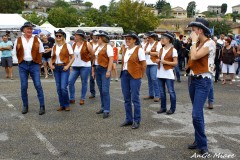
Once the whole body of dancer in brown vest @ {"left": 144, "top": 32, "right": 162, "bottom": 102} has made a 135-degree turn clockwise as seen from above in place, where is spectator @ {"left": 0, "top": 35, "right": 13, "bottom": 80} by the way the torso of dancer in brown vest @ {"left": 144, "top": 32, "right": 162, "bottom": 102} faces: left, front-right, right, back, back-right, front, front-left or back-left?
front-left

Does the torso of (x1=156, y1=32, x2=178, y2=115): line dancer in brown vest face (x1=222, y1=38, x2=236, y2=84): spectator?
no

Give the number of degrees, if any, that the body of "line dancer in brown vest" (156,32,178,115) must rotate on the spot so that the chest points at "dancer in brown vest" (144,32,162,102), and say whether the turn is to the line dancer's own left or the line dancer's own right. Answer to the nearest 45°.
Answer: approximately 135° to the line dancer's own right

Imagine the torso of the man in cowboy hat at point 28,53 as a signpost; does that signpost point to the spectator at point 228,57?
no

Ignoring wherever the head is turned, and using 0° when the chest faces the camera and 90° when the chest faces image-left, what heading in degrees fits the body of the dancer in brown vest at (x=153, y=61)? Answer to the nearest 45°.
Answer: approximately 45°

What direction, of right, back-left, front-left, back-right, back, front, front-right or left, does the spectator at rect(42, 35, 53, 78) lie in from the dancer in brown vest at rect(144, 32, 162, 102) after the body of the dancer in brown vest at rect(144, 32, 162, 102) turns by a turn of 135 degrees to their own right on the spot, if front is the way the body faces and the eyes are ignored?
front-left

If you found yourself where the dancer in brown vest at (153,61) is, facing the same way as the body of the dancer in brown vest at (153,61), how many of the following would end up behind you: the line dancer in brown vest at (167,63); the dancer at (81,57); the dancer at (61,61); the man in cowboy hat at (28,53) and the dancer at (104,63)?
0

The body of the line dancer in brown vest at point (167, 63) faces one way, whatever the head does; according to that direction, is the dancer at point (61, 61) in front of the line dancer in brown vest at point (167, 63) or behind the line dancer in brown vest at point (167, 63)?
in front

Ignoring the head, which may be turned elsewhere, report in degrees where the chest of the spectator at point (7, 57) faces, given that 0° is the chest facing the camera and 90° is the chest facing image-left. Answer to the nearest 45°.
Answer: approximately 0°

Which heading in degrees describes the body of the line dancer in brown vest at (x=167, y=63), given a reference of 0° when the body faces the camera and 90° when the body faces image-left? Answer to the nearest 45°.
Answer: approximately 45°

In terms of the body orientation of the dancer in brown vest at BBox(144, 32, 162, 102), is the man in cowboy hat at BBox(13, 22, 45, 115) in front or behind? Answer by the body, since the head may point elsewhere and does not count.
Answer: in front

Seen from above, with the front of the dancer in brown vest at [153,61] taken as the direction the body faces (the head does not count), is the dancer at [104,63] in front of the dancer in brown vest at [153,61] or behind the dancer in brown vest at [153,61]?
in front

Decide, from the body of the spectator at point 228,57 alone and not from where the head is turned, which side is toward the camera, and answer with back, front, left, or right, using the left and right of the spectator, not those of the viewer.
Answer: front
